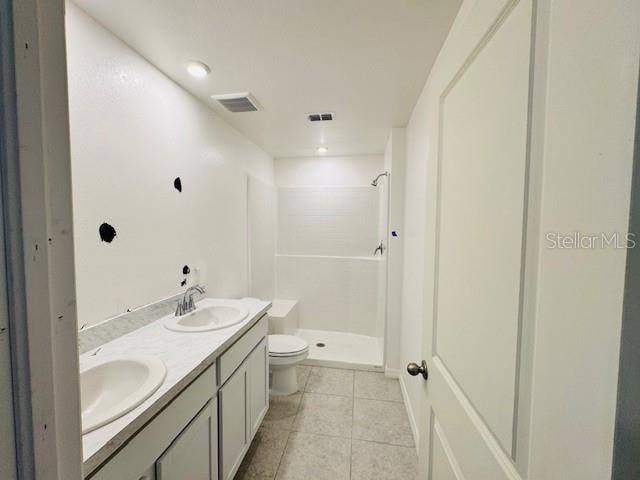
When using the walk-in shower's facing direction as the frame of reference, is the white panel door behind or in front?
in front

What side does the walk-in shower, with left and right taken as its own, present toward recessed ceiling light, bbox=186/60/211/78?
front

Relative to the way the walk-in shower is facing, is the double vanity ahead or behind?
ahead

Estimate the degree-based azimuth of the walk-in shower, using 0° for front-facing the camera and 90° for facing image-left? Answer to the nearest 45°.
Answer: approximately 0°

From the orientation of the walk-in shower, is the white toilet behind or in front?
in front
